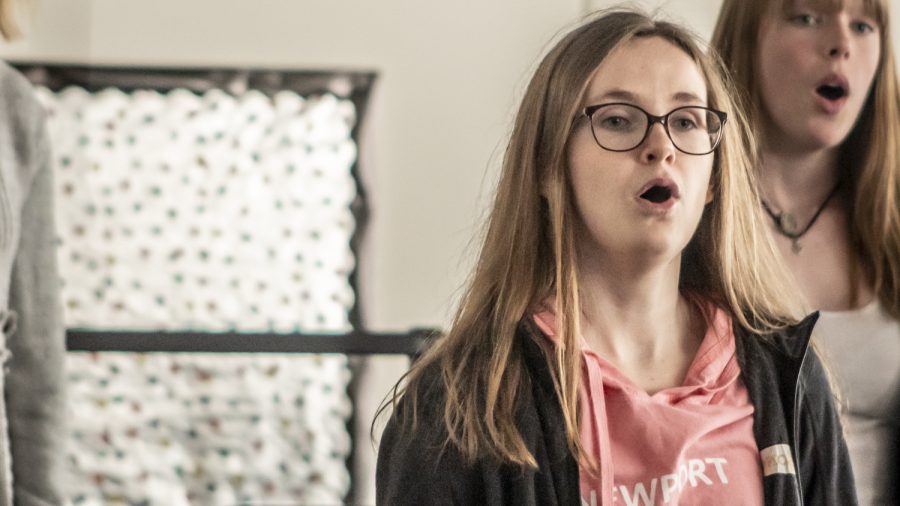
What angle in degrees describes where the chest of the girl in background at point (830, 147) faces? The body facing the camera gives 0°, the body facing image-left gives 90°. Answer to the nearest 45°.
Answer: approximately 0°

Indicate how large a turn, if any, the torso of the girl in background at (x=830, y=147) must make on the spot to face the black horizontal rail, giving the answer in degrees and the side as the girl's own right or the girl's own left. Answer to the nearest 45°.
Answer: approximately 90° to the girl's own right

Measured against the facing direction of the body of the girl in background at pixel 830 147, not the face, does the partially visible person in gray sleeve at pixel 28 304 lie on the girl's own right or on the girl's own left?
on the girl's own right
